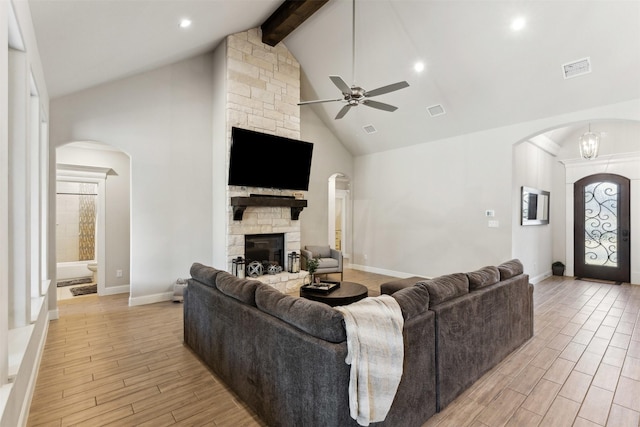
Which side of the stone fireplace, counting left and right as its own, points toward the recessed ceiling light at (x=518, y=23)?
front

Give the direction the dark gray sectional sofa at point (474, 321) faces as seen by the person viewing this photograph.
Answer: facing away from the viewer and to the left of the viewer

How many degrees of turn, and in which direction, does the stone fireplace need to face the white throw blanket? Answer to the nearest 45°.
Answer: approximately 45° to its right

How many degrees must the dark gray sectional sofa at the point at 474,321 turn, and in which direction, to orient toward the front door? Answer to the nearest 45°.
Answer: approximately 90° to its right

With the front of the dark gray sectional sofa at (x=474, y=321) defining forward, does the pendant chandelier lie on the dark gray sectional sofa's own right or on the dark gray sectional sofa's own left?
on the dark gray sectional sofa's own right

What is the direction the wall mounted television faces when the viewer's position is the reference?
facing the viewer and to the right of the viewer

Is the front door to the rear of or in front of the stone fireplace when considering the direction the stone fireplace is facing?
in front

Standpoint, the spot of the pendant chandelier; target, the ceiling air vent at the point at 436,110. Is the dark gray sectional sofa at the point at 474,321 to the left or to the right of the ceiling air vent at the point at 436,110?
left

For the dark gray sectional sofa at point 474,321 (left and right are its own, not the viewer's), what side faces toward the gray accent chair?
front

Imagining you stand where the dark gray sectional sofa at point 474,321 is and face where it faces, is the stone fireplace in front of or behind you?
in front
